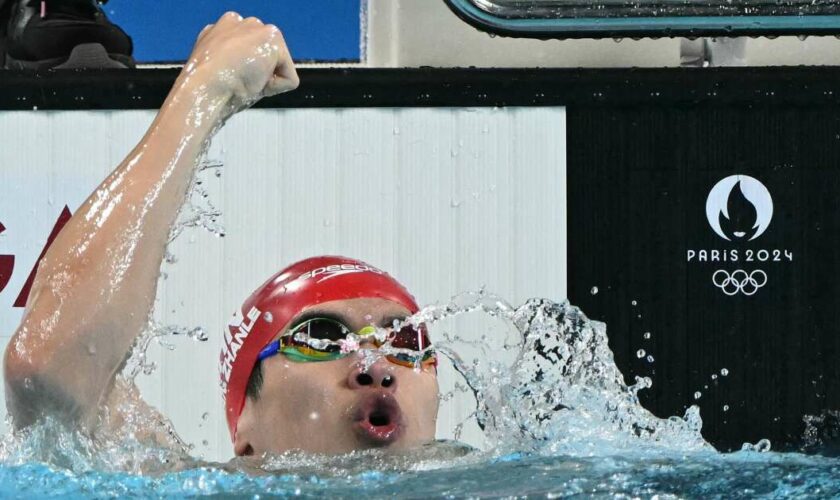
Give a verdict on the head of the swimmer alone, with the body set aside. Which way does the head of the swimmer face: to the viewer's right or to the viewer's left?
to the viewer's right

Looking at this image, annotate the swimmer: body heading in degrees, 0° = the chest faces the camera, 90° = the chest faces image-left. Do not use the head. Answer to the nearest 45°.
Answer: approximately 315°

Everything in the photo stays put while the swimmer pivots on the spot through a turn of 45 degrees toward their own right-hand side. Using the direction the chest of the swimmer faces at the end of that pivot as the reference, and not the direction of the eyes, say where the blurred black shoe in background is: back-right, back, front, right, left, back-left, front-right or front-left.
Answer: back
